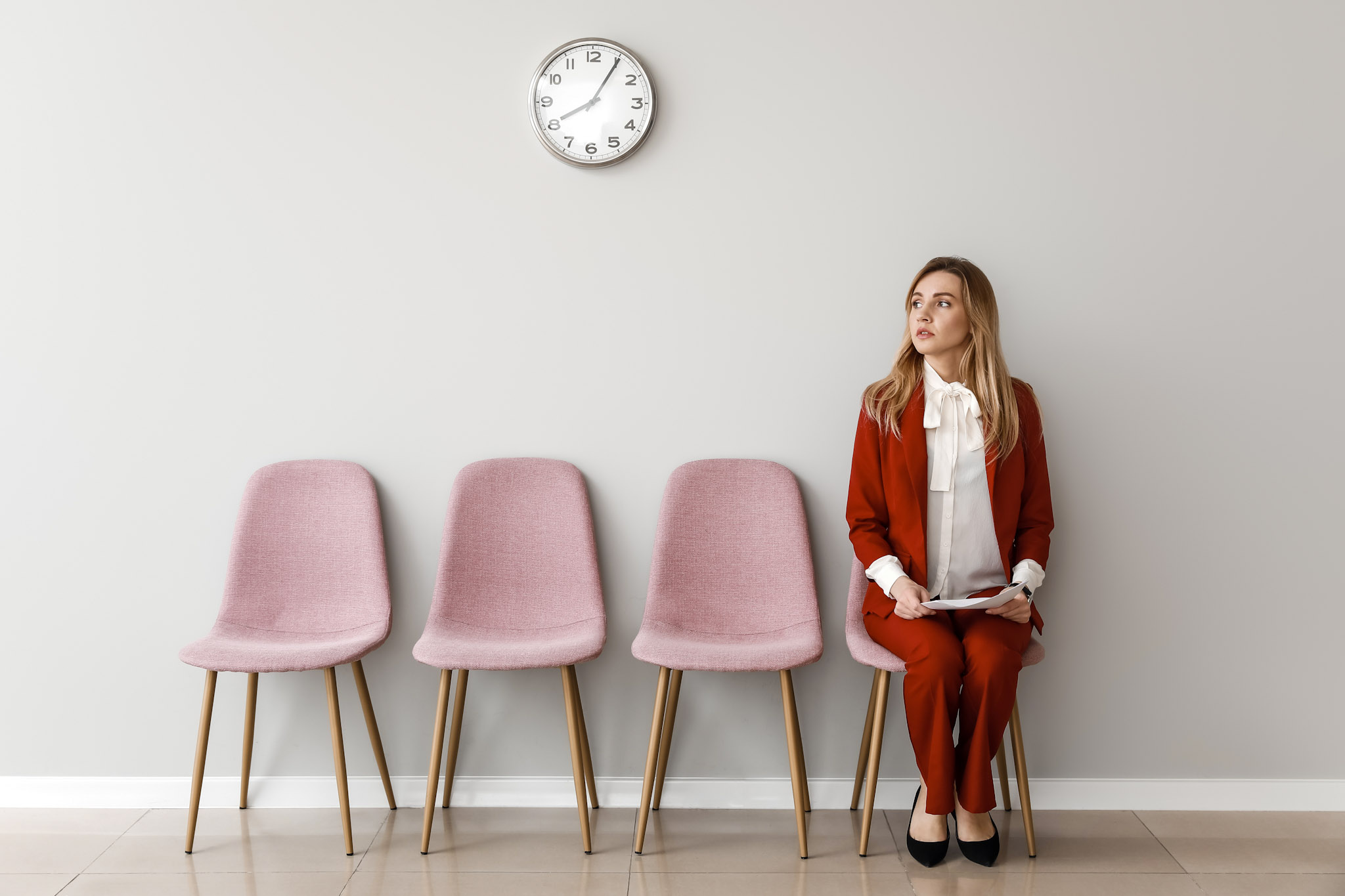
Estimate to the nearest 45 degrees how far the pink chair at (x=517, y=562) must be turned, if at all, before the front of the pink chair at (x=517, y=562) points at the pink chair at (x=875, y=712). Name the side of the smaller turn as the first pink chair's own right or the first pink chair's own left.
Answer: approximately 45° to the first pink chair's own left

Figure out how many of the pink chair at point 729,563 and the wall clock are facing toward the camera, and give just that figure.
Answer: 2

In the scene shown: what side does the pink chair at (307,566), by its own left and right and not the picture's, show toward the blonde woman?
left

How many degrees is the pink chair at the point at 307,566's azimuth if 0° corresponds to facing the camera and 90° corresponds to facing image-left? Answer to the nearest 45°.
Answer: approximately 45°

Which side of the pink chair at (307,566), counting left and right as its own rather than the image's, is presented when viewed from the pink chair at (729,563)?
left

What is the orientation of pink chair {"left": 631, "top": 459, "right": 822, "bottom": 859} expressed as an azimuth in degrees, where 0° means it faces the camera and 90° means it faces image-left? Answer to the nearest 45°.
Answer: approximately 0°
